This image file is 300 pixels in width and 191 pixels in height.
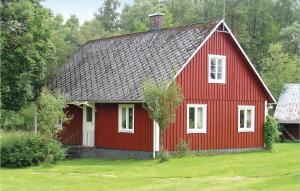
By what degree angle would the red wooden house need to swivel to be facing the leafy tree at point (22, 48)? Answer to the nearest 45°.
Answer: approximately 45° to its right

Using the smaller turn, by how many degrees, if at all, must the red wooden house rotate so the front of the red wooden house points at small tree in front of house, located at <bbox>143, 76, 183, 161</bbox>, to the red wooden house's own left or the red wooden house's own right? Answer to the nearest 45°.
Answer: approximately 45° to the red wooden house's own left

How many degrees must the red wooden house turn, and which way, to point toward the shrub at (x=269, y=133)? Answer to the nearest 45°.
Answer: approximately 180°

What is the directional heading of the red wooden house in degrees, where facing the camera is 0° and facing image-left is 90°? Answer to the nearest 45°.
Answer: approximately 45°

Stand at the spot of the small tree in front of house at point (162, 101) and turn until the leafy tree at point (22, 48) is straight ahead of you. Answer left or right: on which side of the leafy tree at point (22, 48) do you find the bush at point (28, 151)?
left

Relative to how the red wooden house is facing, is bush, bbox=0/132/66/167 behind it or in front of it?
in front

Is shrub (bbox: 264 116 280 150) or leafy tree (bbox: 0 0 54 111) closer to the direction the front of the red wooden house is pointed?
the leafy tree
